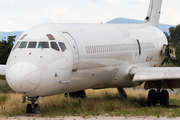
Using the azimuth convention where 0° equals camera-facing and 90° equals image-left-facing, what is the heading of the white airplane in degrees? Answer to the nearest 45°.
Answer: approximately 45°
